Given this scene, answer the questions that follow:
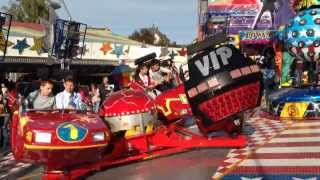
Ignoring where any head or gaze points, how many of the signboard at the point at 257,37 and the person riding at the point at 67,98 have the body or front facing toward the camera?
2

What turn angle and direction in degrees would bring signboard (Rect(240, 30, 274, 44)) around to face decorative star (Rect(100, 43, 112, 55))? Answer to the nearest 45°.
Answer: approximately 90° to its right

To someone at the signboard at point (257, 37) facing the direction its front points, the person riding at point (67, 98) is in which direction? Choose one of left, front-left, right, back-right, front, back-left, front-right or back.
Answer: front

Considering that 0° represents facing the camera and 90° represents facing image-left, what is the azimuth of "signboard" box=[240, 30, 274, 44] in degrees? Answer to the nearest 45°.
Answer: approximately 0°

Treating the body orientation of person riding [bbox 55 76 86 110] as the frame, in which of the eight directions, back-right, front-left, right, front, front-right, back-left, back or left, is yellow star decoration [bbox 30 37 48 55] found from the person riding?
back

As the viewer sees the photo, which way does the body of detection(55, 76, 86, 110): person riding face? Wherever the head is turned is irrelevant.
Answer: toward the camera

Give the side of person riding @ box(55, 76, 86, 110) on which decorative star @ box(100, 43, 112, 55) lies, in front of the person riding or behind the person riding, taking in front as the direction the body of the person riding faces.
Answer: behind

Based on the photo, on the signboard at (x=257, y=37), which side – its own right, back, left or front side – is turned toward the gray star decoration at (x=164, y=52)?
right
